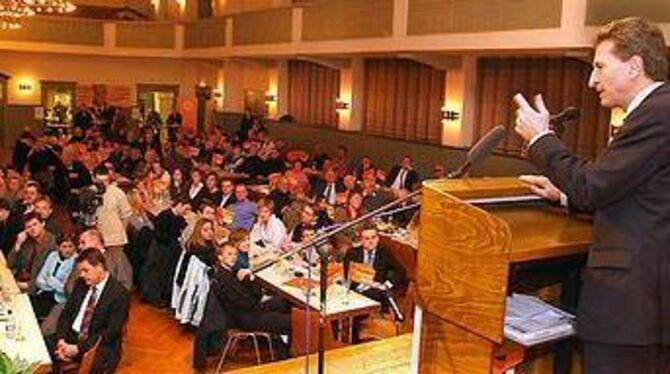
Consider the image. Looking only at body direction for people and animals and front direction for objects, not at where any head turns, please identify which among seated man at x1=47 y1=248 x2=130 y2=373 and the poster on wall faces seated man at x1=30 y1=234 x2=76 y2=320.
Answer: the poster on wall

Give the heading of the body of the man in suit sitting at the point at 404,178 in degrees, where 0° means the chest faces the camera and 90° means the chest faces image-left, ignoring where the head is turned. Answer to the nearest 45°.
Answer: approximately 0°

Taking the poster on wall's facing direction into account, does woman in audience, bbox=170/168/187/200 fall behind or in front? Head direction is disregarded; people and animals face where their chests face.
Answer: in front

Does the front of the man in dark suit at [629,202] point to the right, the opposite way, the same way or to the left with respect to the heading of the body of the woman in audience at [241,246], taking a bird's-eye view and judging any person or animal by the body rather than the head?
the opposite way

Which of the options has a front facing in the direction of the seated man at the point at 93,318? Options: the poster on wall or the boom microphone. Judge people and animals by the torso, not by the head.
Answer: the poster on wall

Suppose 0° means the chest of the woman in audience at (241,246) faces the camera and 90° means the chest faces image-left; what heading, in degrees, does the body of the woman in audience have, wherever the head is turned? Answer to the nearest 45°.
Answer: approximately 315°

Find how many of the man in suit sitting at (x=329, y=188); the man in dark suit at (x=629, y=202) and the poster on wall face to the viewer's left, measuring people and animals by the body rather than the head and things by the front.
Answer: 1

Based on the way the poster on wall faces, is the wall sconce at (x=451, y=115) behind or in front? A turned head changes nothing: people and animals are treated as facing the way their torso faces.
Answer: in front

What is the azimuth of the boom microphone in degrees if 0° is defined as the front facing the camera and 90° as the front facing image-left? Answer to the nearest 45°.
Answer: approximately 270°

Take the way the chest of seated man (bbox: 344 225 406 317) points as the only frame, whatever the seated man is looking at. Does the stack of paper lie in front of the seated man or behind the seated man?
in front
